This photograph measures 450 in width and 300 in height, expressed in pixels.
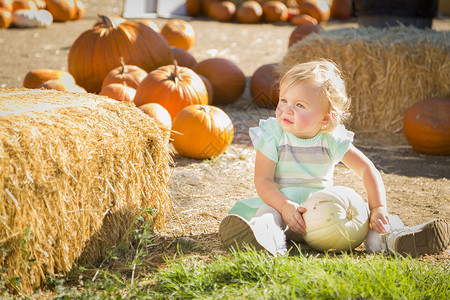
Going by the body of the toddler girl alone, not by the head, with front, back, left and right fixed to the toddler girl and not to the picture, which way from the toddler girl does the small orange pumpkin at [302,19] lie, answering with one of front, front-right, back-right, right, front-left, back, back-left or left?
back

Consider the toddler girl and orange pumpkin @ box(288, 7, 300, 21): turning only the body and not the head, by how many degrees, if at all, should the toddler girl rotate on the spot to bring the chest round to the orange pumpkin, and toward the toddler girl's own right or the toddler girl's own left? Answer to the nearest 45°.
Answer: approximately 180°

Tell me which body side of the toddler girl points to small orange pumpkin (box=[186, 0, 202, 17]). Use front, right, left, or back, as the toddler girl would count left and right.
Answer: back

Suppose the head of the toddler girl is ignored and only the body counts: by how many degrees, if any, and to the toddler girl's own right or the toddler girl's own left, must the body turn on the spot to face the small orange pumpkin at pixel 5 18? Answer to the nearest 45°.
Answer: approximately 135° to the toddler girl's own right

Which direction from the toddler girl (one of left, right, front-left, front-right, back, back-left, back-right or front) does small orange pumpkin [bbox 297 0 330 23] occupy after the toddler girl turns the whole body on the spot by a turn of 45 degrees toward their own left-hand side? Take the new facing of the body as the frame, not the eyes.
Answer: back-left

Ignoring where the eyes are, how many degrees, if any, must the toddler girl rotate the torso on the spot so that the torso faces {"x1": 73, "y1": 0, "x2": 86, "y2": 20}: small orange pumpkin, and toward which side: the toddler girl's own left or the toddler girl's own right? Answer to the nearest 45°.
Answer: approximately 135° to the toddler girl's own right

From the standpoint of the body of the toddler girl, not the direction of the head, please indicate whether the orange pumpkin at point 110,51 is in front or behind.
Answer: behind

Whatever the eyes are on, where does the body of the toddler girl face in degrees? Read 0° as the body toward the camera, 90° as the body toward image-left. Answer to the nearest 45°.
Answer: approximately 0°

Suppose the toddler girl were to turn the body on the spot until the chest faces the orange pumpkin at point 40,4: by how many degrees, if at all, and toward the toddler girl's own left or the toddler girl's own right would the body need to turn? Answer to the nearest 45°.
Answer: approximately 135° to the toddler girl's own right

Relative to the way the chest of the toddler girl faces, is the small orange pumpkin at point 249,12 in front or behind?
behind

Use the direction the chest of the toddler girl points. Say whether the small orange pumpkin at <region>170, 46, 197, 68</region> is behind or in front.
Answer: behind

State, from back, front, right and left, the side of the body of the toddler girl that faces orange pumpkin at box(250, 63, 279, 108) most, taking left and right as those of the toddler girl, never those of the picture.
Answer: back

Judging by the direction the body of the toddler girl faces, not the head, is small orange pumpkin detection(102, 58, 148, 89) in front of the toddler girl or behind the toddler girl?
behind
